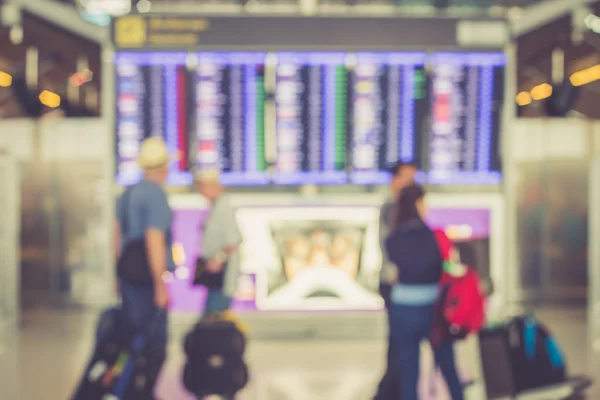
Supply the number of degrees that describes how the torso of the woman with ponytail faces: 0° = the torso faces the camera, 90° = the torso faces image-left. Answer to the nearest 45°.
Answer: approximately 225°

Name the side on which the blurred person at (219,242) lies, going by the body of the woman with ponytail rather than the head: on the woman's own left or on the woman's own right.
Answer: on the woman's own left

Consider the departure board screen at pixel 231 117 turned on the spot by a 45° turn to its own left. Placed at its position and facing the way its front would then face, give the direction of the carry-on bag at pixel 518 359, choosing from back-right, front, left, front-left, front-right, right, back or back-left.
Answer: front

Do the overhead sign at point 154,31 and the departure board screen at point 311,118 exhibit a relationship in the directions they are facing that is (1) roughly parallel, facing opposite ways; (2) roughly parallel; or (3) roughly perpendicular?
roughly parallel

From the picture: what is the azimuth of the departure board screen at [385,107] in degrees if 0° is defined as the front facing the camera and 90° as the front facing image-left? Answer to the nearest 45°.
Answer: approximately 0°

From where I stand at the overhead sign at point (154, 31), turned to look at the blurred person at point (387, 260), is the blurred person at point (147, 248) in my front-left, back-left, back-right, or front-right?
front-right

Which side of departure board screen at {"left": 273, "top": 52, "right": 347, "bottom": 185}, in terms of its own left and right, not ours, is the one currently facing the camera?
front

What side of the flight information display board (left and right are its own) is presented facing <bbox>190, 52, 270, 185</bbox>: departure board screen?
right

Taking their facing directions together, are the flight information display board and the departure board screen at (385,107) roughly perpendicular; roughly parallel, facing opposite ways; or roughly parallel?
roughly parallel

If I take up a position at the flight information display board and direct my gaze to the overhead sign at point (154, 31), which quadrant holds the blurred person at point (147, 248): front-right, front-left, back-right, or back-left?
front-left

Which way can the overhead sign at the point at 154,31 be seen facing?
toward the camera

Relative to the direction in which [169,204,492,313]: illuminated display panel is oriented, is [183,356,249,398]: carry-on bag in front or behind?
in front

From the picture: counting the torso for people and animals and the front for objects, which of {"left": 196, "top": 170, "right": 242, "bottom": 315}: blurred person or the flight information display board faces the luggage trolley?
the flight information display board
